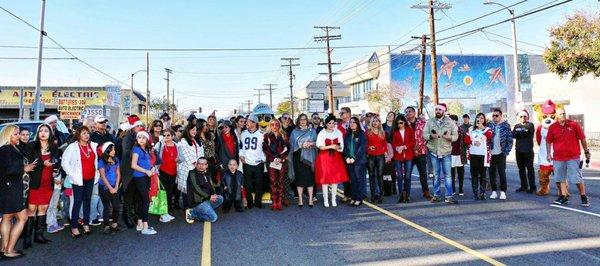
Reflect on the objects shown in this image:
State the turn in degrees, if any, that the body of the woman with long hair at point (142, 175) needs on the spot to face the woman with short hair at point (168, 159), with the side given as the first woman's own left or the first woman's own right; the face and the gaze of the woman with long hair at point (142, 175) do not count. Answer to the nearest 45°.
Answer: approximately 90° to the first woman's own left

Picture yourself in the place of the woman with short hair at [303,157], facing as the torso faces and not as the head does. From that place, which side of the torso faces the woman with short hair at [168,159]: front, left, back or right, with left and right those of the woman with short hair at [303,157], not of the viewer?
right

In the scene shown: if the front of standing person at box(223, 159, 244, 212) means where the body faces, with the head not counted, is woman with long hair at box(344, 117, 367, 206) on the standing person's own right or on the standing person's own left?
on the standing person's own left

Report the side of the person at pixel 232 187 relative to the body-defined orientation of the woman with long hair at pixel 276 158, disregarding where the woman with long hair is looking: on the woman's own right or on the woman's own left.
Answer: on the woman's own right

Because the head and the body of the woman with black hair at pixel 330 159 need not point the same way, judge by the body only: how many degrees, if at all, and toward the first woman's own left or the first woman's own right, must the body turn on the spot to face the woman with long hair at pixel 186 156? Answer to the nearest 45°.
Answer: approximately 90° to the first woman's own right

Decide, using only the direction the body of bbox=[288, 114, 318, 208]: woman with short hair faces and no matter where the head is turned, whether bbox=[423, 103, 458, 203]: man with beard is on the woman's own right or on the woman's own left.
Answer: on the woman's own left

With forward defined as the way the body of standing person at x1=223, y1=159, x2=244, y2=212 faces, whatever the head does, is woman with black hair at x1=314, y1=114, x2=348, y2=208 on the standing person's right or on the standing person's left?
on the standing person's left

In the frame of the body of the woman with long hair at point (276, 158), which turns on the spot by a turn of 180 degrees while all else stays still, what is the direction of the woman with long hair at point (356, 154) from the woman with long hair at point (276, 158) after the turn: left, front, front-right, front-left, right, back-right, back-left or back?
right

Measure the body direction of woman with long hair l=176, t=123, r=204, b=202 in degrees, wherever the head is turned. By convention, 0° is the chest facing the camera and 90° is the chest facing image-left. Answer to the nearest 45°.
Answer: approximately 315°

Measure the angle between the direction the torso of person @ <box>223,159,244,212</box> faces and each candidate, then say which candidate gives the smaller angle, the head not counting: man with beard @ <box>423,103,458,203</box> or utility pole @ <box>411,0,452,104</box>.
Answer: the man with beard
